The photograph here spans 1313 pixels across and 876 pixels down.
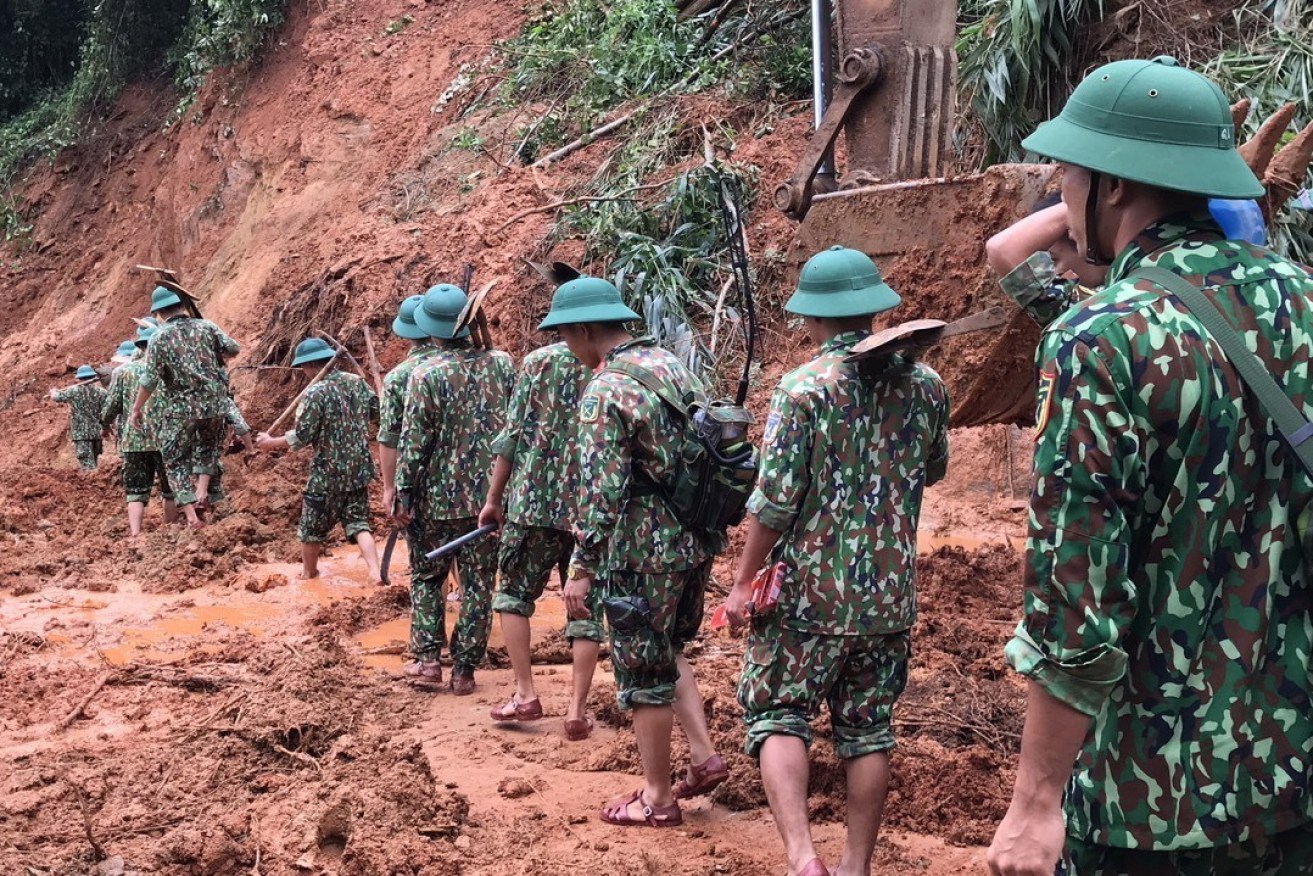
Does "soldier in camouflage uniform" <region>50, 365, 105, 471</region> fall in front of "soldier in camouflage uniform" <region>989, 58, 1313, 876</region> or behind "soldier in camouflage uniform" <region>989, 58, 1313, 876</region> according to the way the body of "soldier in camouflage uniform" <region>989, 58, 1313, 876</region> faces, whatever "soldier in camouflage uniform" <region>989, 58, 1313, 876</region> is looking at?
in front

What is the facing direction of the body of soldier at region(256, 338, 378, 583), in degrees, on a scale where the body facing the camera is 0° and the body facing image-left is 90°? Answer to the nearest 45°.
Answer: approximately 135°

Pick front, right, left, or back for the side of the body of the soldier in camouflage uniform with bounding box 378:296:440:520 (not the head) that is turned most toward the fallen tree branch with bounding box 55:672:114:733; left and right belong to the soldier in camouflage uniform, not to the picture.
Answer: left

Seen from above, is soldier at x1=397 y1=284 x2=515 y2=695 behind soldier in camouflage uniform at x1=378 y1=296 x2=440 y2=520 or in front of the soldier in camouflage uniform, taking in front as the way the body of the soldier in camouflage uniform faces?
behind

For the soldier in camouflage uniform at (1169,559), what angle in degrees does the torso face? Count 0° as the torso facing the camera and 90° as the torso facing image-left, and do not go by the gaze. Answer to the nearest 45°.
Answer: approximately 135°

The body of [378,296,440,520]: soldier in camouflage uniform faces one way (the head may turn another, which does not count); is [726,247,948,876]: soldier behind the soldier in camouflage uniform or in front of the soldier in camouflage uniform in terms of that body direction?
behind

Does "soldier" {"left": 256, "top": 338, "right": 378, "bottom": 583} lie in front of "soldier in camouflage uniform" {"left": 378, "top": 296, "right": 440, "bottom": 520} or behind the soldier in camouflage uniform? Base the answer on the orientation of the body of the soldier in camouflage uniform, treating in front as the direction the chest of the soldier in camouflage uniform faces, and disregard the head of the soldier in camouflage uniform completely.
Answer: in front

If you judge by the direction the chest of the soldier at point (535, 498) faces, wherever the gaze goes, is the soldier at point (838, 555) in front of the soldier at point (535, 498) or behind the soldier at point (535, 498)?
behind

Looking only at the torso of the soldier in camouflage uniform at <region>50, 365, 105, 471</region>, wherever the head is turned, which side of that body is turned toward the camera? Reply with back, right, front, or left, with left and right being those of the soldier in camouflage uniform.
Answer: back

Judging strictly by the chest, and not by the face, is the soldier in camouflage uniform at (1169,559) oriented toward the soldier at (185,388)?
yes

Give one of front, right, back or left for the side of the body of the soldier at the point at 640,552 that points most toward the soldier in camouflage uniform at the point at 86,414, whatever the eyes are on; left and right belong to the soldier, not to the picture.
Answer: front

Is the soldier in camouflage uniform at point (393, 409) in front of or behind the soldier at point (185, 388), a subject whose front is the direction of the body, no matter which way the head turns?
behind

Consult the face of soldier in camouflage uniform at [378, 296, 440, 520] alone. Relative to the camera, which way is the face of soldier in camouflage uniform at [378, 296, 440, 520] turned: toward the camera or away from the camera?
away from the camera

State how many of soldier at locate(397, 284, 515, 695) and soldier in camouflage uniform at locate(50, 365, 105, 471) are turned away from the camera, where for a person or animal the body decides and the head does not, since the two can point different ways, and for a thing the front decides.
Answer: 2

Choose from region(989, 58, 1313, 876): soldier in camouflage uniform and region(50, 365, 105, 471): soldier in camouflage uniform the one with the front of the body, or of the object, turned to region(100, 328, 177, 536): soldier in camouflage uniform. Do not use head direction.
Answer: region(989, 58, 1313, 876): soldier in camouflage uniform

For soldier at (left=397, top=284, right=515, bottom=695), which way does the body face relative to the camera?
away from the camera
